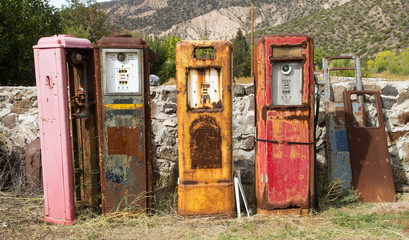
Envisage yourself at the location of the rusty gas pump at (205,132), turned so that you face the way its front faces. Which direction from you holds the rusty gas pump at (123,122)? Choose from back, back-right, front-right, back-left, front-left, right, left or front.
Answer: right

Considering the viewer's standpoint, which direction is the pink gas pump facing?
facing the viewer and to the right of the viewer

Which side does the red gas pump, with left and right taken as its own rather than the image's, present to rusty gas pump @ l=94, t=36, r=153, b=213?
right

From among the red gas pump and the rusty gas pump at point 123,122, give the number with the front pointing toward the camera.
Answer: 2

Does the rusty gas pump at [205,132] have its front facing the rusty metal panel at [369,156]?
no

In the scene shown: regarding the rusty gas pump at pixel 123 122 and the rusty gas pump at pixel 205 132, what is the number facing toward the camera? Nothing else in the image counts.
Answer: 2

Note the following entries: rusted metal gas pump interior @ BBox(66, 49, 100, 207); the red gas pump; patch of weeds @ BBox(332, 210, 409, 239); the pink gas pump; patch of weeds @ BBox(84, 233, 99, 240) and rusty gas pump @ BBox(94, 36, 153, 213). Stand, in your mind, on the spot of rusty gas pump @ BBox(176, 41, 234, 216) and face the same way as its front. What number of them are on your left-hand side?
2

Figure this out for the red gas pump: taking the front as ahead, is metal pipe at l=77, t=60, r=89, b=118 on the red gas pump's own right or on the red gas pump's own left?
on the red gas pump's own right

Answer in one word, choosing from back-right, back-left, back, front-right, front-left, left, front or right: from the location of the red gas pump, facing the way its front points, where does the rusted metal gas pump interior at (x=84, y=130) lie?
right

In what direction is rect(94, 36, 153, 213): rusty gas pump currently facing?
toward the camera

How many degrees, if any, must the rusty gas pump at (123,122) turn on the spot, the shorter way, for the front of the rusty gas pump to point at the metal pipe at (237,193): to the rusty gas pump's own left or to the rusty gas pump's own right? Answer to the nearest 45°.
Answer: approximately 90° to the rusty gas pump's own left

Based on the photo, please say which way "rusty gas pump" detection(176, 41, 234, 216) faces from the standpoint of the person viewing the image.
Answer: facing the viewer

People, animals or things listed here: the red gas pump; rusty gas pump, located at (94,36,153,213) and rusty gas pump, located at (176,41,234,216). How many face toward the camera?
3
